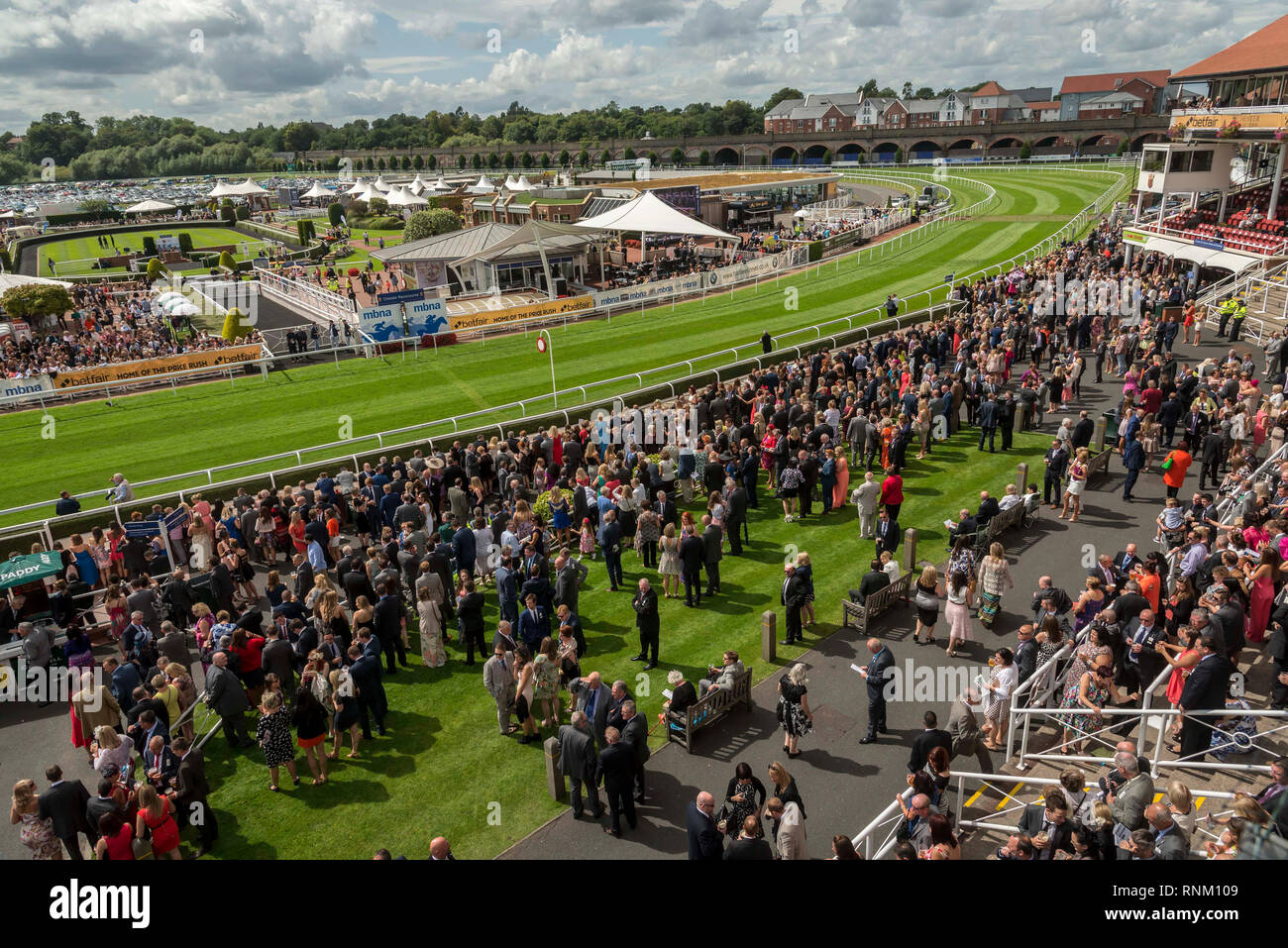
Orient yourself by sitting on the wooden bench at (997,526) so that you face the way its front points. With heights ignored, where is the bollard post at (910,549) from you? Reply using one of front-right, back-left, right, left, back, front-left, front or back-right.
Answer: left

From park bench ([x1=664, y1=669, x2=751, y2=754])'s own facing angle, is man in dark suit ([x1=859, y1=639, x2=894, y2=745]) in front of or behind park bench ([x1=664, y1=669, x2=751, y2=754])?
behind

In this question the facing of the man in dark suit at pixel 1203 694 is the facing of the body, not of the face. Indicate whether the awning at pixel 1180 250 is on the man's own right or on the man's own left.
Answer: on the man's own right

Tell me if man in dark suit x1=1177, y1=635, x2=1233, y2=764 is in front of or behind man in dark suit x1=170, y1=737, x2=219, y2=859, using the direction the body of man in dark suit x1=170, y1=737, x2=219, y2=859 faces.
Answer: behind

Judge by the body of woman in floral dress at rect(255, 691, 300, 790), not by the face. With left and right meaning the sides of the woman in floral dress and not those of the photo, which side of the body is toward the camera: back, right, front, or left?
back

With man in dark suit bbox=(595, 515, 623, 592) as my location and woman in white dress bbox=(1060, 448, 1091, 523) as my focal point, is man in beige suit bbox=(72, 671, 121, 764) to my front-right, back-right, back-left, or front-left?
back-right

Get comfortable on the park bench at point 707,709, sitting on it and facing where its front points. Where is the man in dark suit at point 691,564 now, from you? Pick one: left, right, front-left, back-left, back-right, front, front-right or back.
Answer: front-right
